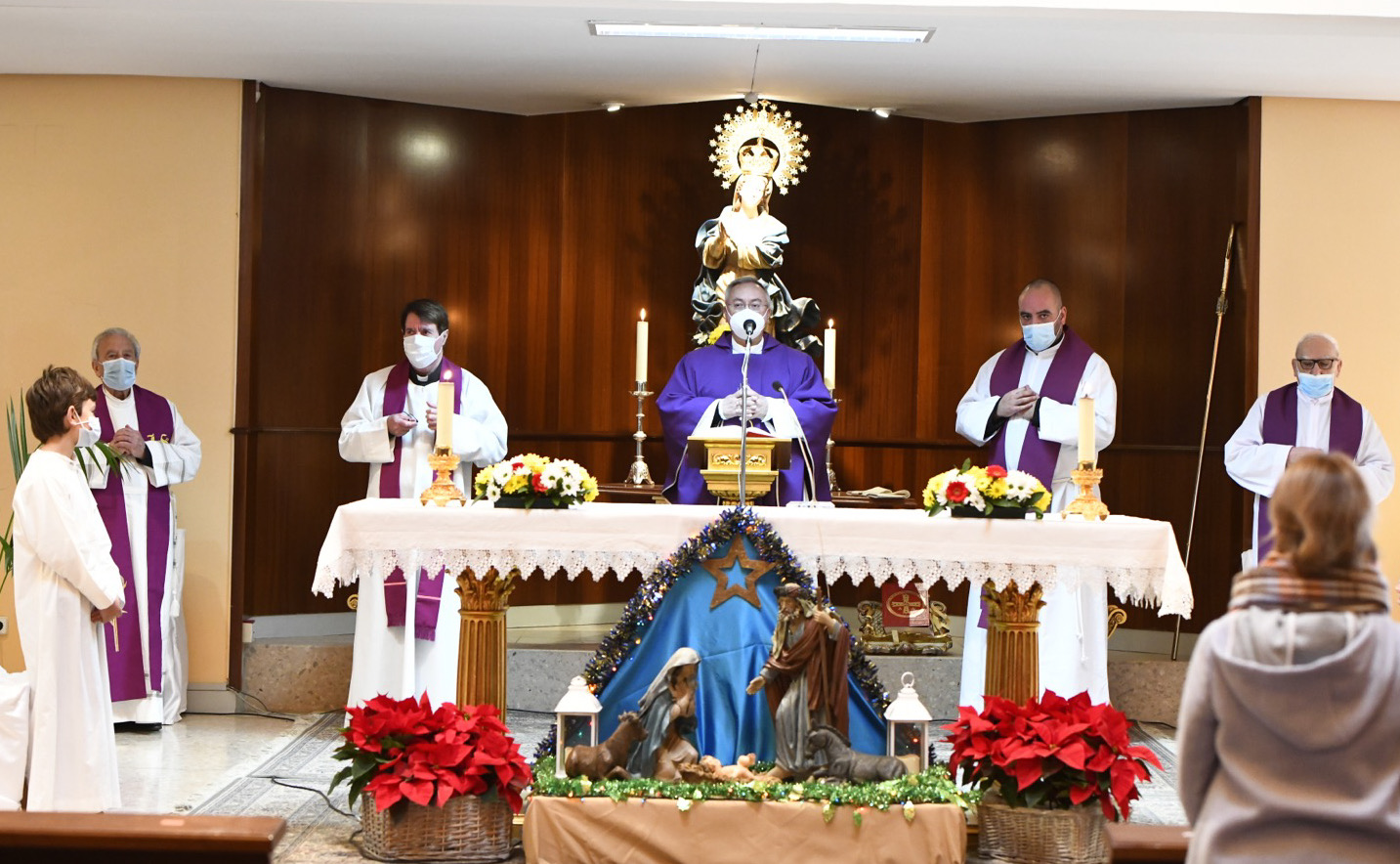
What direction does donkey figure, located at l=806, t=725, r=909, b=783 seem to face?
to the viewer's left

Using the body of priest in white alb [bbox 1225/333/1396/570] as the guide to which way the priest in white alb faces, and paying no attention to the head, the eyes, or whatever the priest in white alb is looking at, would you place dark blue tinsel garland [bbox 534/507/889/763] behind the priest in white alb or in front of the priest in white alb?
in front

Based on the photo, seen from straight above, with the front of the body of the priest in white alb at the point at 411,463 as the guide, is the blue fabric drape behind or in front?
in front

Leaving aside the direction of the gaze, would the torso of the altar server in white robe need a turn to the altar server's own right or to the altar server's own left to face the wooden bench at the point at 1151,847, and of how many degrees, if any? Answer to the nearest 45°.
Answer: approximately 45° to the altar server's own right

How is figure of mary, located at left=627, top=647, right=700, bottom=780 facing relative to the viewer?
to the viewer's right

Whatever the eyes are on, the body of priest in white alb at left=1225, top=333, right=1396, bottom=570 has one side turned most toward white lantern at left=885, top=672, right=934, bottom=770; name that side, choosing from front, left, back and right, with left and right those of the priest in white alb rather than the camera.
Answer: front

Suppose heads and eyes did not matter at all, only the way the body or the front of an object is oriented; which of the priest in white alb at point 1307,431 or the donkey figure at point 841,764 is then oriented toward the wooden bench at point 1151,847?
the priest in white alb

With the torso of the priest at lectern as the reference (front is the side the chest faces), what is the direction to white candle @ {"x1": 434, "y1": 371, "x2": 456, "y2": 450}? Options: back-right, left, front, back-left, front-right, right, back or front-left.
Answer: front-right

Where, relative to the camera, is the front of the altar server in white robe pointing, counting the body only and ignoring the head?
to the viewer's right
